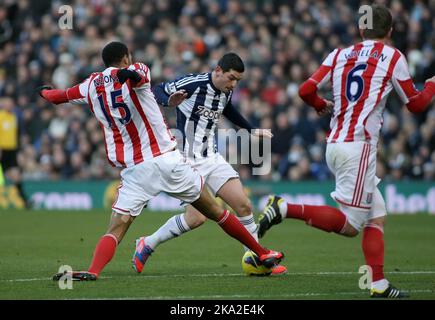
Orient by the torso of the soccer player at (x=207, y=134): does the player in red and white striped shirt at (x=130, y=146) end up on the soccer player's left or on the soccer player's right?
on the soccer player's right

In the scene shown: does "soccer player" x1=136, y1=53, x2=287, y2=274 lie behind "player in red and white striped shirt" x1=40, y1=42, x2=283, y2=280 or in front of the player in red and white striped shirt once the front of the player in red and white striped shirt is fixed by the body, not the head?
in front

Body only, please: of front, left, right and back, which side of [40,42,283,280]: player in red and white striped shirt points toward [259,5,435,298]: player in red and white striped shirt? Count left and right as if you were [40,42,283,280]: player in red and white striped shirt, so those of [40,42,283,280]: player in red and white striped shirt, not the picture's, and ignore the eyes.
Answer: right

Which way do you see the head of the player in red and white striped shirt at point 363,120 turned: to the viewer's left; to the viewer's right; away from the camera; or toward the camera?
away from the camera

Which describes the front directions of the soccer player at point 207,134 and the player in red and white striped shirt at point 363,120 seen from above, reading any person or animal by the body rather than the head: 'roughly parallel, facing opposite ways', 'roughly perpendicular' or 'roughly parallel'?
roughly perpendicular

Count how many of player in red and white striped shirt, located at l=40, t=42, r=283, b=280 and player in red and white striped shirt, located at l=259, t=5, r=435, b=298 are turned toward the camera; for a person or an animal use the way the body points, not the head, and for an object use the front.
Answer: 0

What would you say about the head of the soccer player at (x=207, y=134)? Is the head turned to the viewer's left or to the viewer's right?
to the viewer's right

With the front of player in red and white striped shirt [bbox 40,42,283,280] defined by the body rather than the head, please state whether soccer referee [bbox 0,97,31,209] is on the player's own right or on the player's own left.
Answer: on the player's own left

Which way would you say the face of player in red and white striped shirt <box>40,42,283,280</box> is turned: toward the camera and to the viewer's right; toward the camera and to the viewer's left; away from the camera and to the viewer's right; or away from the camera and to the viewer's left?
away from the camera and to the viewer's right

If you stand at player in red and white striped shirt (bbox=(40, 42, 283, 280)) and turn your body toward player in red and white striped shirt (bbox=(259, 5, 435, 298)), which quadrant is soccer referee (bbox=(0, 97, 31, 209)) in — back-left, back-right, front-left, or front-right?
back-left
